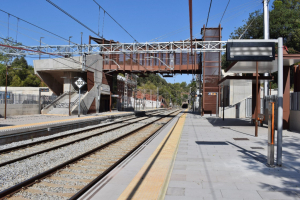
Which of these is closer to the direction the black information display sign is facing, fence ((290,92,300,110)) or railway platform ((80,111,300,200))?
the railway platform

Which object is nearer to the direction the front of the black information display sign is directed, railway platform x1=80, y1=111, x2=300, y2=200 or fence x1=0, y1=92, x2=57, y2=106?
the railway platform

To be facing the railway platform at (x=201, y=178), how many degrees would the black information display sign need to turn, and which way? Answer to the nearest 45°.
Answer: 0° — it already faces it

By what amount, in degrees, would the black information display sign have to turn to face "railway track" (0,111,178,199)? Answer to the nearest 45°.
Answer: approximately 45° to its right

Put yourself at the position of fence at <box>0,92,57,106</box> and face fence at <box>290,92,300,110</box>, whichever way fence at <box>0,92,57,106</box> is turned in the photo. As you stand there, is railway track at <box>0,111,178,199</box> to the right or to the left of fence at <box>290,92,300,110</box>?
right

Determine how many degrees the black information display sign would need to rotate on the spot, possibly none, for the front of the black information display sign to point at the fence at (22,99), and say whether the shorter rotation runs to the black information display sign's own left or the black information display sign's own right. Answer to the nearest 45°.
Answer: approximately 135° to the black information display sign's own right

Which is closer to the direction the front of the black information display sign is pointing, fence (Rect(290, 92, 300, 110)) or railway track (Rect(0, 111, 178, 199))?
the railway track

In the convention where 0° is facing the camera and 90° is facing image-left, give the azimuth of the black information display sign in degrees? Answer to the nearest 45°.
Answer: approximately 0°
